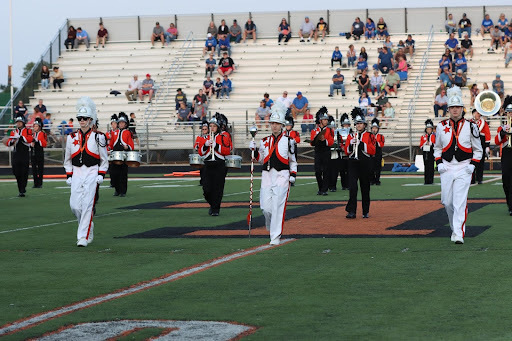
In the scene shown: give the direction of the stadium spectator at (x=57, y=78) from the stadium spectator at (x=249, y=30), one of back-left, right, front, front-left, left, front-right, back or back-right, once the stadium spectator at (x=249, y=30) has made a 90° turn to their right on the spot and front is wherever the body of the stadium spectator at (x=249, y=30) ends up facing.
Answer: front

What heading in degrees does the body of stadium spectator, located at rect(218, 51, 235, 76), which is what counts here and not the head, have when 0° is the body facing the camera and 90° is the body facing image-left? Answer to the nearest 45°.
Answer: approximately 0°

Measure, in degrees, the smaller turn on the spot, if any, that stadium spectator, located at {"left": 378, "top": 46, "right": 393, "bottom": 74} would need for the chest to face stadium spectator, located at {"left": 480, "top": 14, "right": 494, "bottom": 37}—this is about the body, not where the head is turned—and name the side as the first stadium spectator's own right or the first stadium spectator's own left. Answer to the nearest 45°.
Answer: approximately 135° to the first stadium spectator's own left

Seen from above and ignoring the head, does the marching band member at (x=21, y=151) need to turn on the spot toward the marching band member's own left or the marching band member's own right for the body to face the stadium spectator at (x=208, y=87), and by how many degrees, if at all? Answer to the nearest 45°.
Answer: approximately 135° to the marching band member's own left

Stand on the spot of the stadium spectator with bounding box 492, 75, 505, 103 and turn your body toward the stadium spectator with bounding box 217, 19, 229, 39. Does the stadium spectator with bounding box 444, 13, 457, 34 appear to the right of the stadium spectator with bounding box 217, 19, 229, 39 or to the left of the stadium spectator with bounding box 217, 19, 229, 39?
right

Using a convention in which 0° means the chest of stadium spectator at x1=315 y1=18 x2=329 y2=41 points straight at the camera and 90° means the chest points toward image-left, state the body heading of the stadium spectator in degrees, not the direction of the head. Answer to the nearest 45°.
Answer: approximately 0°

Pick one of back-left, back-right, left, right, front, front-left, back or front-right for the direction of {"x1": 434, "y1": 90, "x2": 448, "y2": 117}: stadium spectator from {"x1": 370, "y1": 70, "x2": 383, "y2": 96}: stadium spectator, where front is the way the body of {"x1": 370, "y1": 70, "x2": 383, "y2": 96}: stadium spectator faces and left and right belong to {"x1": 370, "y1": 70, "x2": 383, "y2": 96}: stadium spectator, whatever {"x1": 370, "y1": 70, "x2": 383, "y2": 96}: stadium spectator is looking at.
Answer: front-left

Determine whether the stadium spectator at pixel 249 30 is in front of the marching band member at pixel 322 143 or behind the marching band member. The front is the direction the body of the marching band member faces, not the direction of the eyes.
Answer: behind

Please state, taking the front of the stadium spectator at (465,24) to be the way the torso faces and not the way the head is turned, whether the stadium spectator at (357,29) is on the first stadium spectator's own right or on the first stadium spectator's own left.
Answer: on the first stadium spectator's own right

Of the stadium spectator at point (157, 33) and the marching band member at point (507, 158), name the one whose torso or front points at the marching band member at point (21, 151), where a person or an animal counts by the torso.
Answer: the stadium spectator

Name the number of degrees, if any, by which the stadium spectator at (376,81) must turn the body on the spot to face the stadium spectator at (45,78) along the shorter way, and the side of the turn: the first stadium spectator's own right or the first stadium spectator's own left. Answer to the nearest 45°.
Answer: approximately 90° to the first stadium spectator's own right
